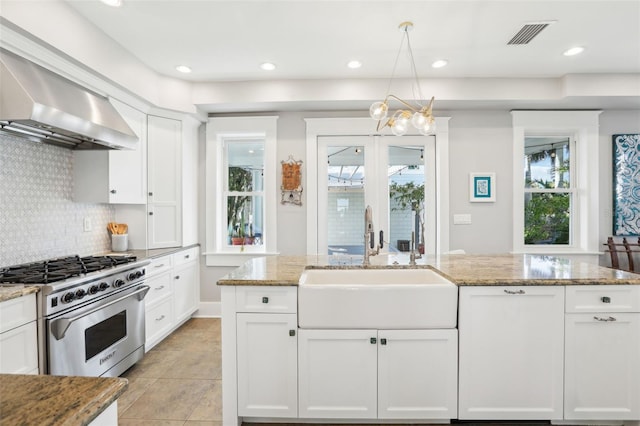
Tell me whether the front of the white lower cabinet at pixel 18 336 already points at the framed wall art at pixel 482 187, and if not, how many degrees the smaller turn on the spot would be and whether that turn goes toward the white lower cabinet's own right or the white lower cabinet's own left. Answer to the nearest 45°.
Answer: approximately 45° to the white lower cabinet's own left

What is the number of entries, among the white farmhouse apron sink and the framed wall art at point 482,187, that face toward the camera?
2

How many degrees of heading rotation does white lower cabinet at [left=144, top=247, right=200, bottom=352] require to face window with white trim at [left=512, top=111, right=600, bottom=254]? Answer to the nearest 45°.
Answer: approximately 45° to its left

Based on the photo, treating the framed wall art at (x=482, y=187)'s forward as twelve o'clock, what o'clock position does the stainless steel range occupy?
The stainless steel range is roughly at 1 o'clock from the framed wall art.

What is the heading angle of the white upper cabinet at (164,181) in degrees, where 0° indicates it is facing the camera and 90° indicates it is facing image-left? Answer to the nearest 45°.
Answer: approximately 315°

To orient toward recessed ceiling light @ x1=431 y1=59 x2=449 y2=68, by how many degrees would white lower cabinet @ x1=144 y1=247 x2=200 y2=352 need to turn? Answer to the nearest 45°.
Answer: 0° — it already faces it

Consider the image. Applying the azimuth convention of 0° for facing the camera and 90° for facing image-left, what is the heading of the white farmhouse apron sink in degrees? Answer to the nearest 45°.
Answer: approximately 0°
